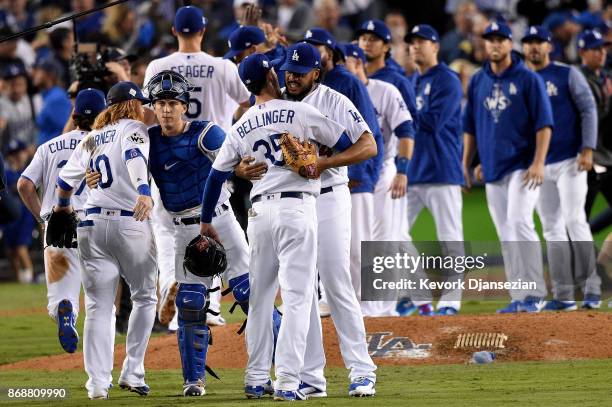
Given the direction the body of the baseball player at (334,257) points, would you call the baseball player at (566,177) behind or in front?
behind

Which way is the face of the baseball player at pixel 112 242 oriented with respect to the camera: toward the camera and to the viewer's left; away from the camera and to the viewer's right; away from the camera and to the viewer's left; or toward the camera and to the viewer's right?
away from the camera and to the viewer's right

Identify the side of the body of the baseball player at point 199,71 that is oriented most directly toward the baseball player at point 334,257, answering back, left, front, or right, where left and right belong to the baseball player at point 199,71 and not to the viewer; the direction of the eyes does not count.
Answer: back

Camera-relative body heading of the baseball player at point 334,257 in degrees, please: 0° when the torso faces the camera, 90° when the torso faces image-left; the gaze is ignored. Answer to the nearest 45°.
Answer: approximately 45°

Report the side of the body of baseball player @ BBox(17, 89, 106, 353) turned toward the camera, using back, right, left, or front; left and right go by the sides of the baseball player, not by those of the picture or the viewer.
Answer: back

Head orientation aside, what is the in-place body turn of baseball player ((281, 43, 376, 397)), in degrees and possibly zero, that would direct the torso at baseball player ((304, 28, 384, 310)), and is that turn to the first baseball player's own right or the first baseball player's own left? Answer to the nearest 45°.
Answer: approximately 135° to the first baseball player's own right

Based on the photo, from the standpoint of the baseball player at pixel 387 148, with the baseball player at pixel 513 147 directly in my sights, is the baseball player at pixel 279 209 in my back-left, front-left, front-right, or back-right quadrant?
back-right

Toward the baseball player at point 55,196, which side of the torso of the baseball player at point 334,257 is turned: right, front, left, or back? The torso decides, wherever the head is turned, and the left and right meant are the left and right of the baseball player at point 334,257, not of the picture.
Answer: right

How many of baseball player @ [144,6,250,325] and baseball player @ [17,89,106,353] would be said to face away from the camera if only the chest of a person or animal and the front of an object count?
2

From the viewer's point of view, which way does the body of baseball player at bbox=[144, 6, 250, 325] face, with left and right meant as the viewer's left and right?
facing away from the viewer
